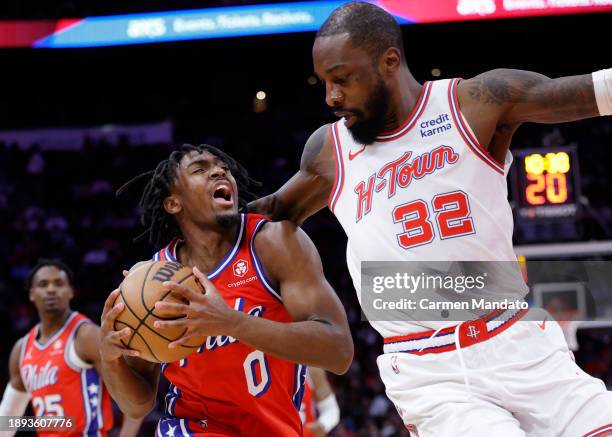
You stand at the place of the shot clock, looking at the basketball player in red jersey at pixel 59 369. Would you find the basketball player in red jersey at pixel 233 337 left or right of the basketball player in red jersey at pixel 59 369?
left

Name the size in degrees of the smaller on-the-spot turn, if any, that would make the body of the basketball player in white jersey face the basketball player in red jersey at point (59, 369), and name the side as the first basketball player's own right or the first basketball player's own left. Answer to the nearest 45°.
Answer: approximately 135° to the first basketball player's own right

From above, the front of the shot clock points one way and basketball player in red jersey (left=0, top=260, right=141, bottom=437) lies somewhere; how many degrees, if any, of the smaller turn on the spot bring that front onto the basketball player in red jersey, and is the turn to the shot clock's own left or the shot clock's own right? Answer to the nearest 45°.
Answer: approximately 45° to the shot clock's own right

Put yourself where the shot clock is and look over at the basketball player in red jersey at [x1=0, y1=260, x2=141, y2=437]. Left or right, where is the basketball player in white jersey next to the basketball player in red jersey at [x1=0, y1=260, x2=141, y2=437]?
left

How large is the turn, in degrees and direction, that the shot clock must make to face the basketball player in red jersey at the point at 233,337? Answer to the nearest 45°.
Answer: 0° — it already faces them

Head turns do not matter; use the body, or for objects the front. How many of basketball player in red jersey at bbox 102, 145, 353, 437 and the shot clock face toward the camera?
2

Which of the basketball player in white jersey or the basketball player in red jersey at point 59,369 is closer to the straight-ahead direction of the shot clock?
the basketball player in white jersey

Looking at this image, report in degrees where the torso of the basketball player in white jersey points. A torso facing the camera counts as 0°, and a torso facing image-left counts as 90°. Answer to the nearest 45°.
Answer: approximately 0°

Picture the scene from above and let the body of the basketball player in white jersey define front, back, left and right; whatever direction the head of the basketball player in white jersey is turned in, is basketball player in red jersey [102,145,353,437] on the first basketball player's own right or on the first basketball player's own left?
on the first basketball player's own right

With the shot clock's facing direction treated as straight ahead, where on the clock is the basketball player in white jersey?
The basketball player in white jersey is roughly at 12 o'clock from the shot clock.
